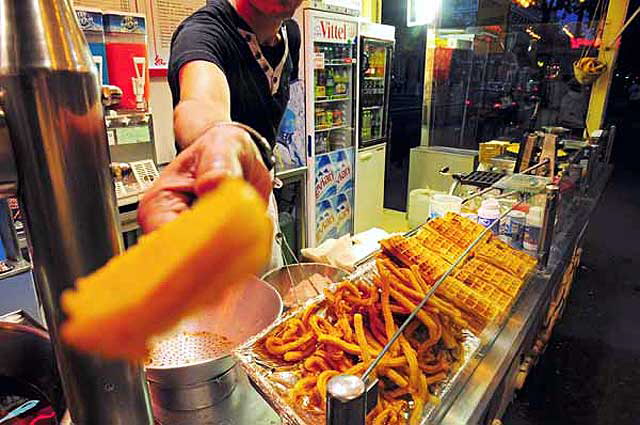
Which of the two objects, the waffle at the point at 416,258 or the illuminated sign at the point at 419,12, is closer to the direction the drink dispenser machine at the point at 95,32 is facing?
the waffle

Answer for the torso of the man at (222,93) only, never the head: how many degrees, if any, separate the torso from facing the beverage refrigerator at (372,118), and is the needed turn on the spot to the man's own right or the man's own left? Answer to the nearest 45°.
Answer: approximately 90° to the man's own left

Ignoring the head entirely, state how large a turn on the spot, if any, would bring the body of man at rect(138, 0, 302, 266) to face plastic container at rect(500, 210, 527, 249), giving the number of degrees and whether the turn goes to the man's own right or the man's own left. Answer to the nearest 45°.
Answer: approximately 45° to the man's own left

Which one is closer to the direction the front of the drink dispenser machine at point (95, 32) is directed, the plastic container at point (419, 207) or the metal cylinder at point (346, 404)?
the metal cylinder

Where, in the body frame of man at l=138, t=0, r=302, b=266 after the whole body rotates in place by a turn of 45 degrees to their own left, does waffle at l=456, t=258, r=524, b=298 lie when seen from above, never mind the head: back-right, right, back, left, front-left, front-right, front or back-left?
front

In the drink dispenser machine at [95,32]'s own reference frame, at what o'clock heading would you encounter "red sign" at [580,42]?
The red sign is roughly at 9 o'clock from the drink dispenser machine.

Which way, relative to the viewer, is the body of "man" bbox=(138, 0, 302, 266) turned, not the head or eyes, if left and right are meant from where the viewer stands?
facing the viewer and to the right of the viewer

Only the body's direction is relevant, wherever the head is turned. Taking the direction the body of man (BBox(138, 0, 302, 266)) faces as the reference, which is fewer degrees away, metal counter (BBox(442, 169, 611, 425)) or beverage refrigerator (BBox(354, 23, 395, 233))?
the metal counter

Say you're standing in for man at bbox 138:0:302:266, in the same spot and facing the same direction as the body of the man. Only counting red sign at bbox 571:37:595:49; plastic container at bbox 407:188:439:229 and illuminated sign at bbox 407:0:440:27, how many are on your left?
3

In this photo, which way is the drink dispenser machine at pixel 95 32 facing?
toward the camera

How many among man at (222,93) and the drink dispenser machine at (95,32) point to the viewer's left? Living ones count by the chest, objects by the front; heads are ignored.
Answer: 0

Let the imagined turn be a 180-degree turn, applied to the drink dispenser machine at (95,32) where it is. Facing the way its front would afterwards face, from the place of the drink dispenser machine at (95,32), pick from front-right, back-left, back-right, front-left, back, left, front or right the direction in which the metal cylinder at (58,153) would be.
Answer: back

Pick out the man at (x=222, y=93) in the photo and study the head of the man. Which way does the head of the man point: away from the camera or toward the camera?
toward the camera

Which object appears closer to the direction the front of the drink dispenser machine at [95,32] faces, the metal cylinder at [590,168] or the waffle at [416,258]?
the waffle

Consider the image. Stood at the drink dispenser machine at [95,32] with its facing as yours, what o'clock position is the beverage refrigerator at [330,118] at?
The beverage refrigerator is roughly at 8 o'clock from the drink dispenser machine.

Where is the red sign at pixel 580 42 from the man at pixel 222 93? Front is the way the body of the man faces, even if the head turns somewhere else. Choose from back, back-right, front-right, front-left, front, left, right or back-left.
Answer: left

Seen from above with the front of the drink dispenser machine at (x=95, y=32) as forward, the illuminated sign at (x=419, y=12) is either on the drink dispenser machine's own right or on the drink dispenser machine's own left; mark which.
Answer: on the drink dispenser machine's own left
